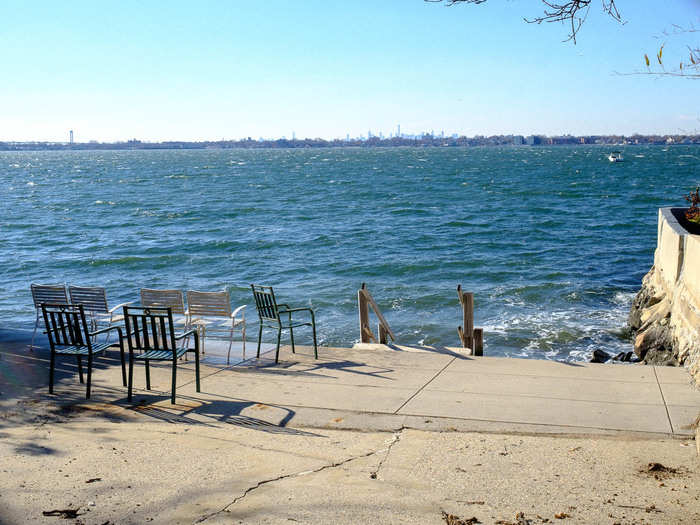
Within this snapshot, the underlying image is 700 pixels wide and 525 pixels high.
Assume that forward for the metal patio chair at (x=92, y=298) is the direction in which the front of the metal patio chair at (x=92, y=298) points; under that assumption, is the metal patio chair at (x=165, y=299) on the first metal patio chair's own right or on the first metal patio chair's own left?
on the first metal patio chair's own right

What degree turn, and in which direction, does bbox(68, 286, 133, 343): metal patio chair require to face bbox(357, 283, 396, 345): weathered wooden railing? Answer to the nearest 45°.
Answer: approximately 45° to its right

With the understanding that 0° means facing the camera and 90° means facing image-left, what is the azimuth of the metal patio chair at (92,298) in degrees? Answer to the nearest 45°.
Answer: approximately 225°

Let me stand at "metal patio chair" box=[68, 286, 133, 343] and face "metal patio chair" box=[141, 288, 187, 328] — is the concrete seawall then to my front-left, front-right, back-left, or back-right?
front-left

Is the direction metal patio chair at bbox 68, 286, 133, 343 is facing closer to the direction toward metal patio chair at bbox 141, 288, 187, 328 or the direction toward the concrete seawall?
the concrete seawall

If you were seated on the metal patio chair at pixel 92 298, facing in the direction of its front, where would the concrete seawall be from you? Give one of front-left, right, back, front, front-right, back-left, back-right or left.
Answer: front-right
